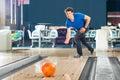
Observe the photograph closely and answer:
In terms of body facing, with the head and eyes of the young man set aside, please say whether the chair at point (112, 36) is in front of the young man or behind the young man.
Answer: behind

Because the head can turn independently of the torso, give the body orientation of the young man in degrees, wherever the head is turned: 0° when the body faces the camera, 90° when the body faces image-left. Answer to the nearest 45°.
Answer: approximately 45°
